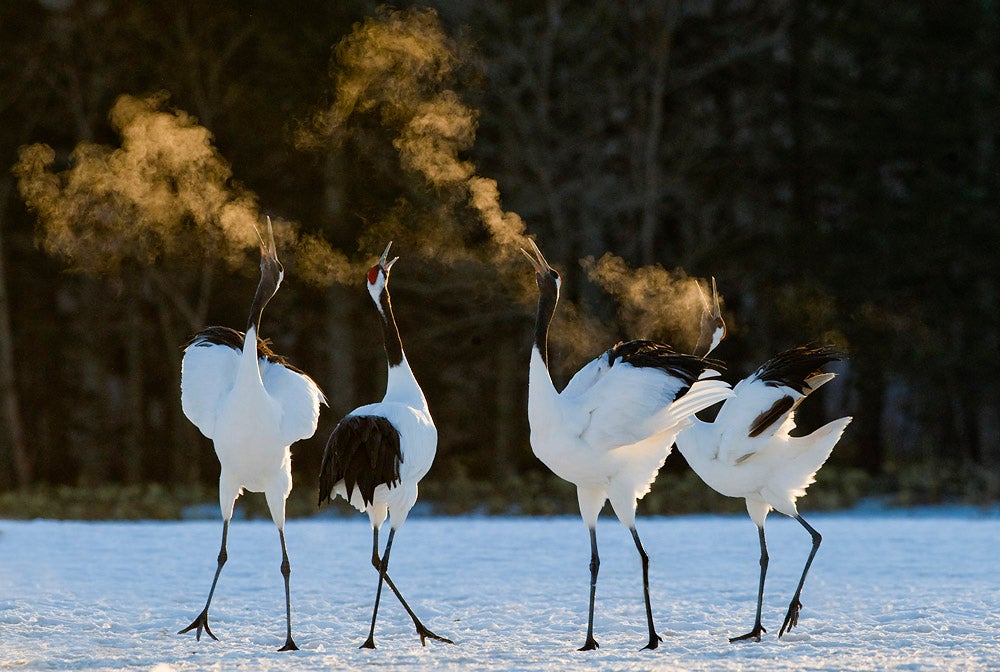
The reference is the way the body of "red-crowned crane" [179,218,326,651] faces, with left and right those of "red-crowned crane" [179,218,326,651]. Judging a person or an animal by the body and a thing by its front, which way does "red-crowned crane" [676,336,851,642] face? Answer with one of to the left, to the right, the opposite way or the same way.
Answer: to the right

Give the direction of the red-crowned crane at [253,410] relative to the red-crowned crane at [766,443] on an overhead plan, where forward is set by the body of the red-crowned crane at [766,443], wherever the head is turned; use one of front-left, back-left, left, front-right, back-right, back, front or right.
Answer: front

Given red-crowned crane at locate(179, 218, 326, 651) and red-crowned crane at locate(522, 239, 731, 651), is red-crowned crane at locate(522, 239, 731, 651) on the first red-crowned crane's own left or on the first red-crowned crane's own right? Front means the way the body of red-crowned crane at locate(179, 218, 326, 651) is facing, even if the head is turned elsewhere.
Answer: on the first red-crowned crane's own left

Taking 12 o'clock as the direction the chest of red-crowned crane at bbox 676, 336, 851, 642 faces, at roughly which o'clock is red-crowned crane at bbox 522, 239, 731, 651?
red-crowned crane at bbox 522, 239, 731, 651 is roughly at 11 o'clock from red-crowned crane at bbox 676, 336, 851, 642.

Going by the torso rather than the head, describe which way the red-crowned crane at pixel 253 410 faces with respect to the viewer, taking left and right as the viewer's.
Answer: facing the viewer

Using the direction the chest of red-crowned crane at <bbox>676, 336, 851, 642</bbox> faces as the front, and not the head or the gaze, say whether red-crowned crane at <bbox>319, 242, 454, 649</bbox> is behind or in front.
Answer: in front

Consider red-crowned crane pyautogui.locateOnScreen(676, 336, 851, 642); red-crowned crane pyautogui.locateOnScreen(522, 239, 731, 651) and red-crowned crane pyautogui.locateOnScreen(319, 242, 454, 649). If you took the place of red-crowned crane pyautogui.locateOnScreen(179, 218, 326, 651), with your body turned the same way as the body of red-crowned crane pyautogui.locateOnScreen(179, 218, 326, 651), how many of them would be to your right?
0

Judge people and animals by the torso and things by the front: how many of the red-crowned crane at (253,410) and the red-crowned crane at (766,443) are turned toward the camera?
1

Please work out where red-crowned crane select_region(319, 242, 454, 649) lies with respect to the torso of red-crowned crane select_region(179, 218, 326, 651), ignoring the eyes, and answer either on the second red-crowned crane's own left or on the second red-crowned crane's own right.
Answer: on the second red-crowned crane's own left

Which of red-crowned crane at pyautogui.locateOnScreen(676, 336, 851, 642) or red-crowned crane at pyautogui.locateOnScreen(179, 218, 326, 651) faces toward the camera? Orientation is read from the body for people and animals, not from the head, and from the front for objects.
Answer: red-crowned crane at pyautogui.locateOnScreen(179, 218, 326, 651)

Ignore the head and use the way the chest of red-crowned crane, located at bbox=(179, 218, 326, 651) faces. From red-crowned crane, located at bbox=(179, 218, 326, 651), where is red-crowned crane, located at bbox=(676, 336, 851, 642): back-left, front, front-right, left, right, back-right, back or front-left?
left

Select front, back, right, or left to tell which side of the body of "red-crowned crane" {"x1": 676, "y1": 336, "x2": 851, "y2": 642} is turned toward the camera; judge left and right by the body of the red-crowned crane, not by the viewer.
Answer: left

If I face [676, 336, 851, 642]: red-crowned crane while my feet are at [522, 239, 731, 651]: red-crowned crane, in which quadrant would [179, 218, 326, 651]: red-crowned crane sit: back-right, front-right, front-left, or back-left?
back-left
